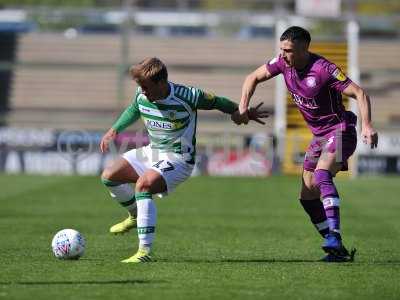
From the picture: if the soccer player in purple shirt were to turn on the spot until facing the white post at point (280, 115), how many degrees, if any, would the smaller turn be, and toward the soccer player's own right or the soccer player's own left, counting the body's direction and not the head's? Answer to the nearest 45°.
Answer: approximately 135° to the soccer player's own right

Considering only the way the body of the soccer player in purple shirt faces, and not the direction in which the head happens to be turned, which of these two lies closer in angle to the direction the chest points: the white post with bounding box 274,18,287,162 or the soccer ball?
the soccer ball

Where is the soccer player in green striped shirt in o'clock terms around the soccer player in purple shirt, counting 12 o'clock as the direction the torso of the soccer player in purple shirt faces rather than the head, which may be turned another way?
The soccer player in green striped shirt is roughly at 1 o'clock from the soccer player in purple shirt.

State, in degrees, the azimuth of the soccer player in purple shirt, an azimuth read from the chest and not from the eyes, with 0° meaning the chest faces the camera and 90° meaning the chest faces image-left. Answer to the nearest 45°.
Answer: approximately 45°
